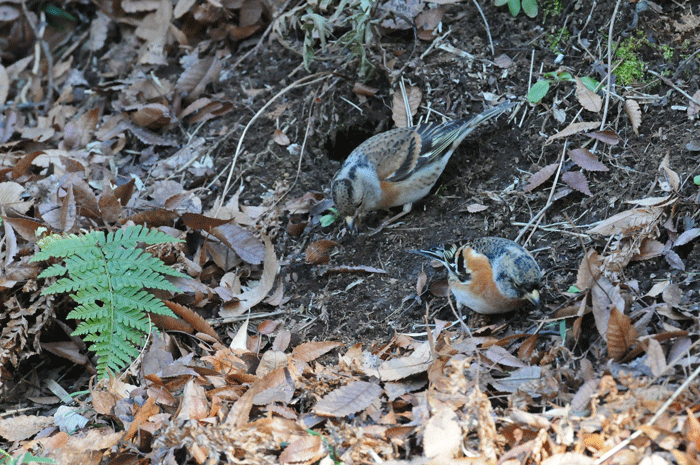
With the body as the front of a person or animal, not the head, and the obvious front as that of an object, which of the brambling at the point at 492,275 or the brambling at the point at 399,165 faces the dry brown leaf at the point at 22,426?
the brambling at the point at 399,165

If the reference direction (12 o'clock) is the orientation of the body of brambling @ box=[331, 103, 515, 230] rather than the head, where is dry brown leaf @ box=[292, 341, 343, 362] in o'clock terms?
The dry brown leaf is roughly at 11 o'clock from the brambling.

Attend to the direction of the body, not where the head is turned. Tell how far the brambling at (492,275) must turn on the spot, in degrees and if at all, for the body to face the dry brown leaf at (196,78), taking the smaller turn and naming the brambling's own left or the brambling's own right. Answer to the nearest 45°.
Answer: approximately 180°

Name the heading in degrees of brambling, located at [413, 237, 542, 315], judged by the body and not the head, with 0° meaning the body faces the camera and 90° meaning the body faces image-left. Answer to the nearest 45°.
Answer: approximately 315°

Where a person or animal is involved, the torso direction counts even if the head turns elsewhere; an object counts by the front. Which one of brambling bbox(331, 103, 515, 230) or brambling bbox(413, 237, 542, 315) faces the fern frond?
brambling bbox(331, 103, 515, 230)

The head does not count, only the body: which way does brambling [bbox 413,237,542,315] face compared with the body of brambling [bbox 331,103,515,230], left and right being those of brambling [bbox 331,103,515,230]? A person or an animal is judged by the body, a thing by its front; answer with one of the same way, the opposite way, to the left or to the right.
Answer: to the left

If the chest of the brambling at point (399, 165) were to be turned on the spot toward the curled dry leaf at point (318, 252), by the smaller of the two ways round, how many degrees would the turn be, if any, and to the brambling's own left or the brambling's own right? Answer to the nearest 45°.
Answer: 0° — it already faces it

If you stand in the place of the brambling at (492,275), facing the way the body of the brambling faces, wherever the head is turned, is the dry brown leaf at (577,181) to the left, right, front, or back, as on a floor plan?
left

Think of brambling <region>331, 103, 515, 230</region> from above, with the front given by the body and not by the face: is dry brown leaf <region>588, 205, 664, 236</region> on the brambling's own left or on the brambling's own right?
on the brambling's own left

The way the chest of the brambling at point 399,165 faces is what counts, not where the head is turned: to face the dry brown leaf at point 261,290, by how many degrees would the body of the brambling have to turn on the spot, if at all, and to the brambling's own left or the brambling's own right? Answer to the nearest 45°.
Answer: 0° — it already faces it

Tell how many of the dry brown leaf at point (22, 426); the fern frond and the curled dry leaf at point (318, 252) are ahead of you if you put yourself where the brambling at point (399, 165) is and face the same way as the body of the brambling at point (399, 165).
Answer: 3

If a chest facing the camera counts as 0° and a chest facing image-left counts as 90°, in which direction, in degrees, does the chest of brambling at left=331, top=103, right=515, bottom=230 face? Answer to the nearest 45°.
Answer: approximately 45°
